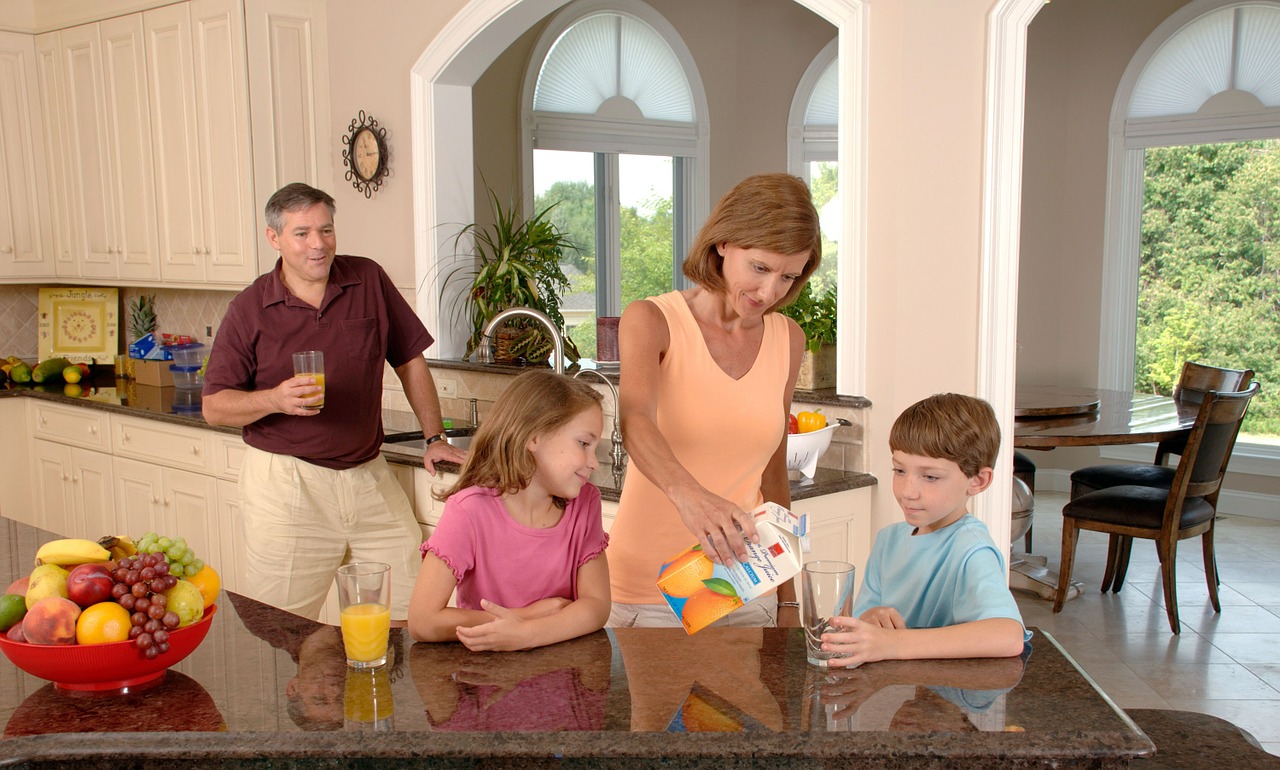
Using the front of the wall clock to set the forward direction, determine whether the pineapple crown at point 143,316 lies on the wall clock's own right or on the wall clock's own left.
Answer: on the wall clock's own right

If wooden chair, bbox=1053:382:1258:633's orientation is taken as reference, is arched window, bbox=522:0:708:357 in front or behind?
in front

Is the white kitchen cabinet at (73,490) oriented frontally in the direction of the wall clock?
no

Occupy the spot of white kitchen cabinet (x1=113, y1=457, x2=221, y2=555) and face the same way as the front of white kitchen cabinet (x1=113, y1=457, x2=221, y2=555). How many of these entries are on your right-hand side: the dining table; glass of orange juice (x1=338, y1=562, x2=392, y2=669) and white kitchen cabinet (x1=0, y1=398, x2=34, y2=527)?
1

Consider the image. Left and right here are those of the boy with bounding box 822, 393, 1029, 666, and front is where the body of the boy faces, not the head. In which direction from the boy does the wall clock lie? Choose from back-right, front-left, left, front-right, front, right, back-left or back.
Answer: right

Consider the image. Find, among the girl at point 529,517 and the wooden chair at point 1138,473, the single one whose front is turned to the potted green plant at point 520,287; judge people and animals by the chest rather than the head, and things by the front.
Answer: the wooden chair

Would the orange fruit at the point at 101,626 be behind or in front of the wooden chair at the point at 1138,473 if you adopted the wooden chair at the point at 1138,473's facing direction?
in front

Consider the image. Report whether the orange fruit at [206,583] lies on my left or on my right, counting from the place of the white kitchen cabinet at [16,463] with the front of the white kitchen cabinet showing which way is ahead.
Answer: on my left

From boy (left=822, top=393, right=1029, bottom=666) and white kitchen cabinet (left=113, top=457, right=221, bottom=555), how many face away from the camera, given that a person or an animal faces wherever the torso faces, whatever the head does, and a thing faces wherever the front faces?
0

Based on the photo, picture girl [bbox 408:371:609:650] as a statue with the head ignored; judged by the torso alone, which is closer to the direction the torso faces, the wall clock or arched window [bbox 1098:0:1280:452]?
the arched window

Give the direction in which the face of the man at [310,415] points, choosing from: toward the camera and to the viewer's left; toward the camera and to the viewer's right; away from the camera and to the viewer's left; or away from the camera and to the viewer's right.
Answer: toward the camera and to the viewer's right

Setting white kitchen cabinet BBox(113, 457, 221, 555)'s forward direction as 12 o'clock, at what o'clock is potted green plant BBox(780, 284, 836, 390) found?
The potted green plant is roughly at 9 o'clock from the white kitchen cabinet.

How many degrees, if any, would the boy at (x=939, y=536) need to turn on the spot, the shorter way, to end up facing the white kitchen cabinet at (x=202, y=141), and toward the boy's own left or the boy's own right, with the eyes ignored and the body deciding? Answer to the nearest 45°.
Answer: approximately 90° to the boy's own right

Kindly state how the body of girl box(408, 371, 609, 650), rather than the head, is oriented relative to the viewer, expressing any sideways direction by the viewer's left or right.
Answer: facing the viewer and to the right of the viewer

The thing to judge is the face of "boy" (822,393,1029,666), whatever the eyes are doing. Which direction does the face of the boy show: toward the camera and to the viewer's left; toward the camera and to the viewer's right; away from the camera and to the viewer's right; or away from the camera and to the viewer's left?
toward the camera and to the viewer's left

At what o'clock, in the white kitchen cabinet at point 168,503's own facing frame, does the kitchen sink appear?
The kitchen sink is roughly at 9 o'clock from the white kitchen cabinet.
